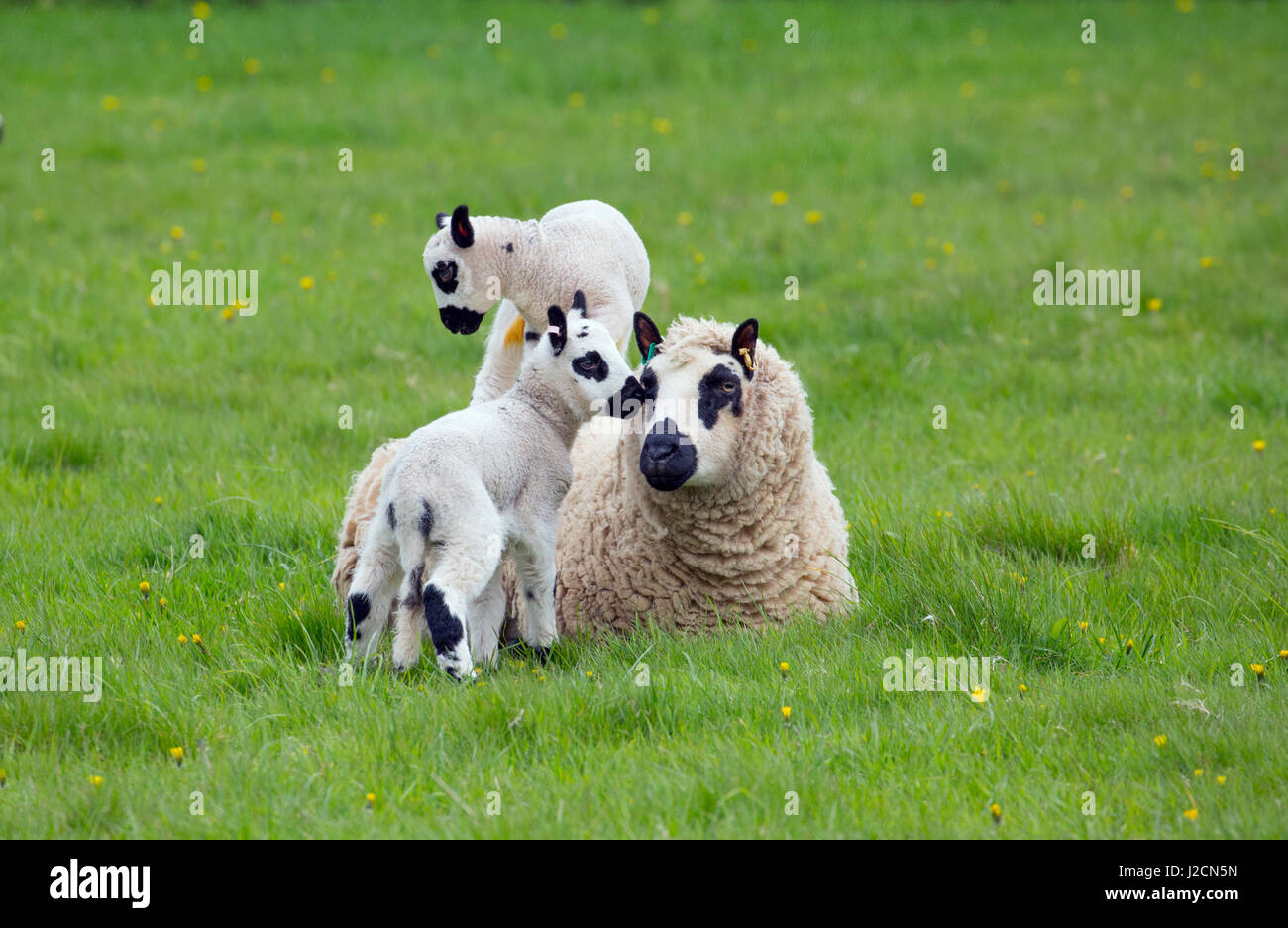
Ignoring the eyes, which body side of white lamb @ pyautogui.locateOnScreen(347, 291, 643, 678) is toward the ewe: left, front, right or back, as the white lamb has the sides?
front

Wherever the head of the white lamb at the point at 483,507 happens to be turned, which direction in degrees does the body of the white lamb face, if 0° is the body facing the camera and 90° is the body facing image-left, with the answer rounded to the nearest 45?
approximately 225°

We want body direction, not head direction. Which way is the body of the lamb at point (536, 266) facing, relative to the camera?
to the viewer's left

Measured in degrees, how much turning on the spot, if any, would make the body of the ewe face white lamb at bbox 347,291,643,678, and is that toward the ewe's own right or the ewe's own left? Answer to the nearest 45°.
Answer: approximately 90° to the ewe's own right

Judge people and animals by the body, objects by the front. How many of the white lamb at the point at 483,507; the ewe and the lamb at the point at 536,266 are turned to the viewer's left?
1

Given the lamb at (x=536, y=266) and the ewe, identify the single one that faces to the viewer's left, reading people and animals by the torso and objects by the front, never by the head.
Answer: the lamb

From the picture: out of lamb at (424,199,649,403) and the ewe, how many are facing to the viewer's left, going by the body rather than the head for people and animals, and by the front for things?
1

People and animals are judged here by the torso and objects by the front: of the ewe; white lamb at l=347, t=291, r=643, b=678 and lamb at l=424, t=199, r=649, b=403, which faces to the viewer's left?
the lamb

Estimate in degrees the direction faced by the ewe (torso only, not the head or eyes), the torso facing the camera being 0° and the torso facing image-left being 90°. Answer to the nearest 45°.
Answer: approximately 315°
